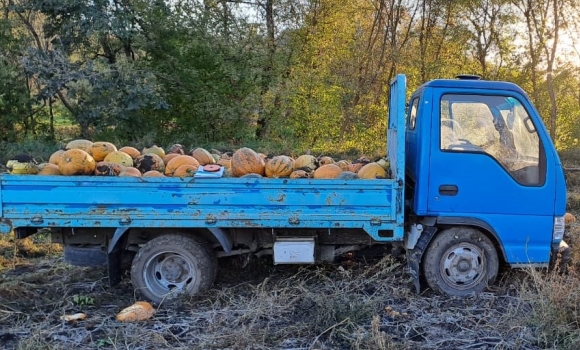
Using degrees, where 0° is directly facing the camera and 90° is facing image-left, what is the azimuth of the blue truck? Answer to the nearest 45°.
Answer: approximately 270°
